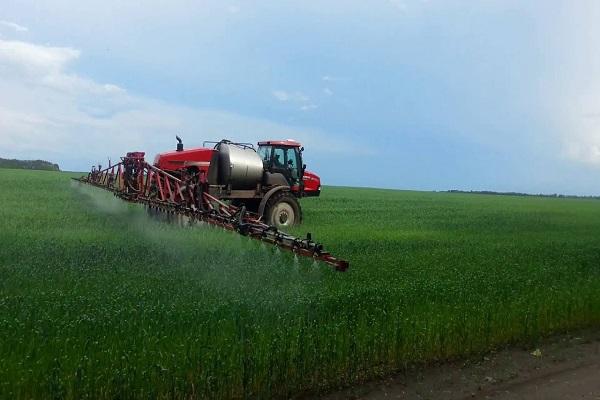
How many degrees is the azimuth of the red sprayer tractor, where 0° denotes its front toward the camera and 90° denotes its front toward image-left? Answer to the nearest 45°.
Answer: approximately 225°
